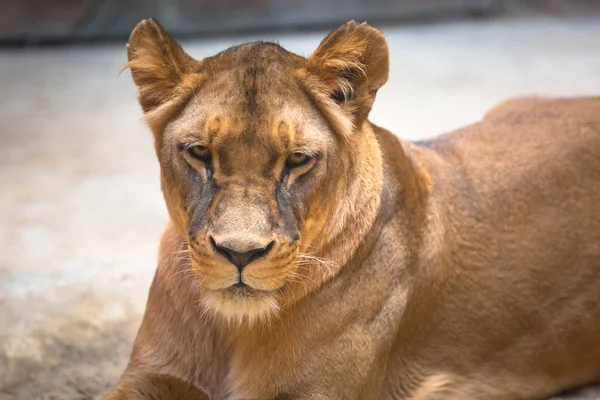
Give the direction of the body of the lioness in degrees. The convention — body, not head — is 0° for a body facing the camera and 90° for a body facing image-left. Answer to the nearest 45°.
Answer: approximately 45°
